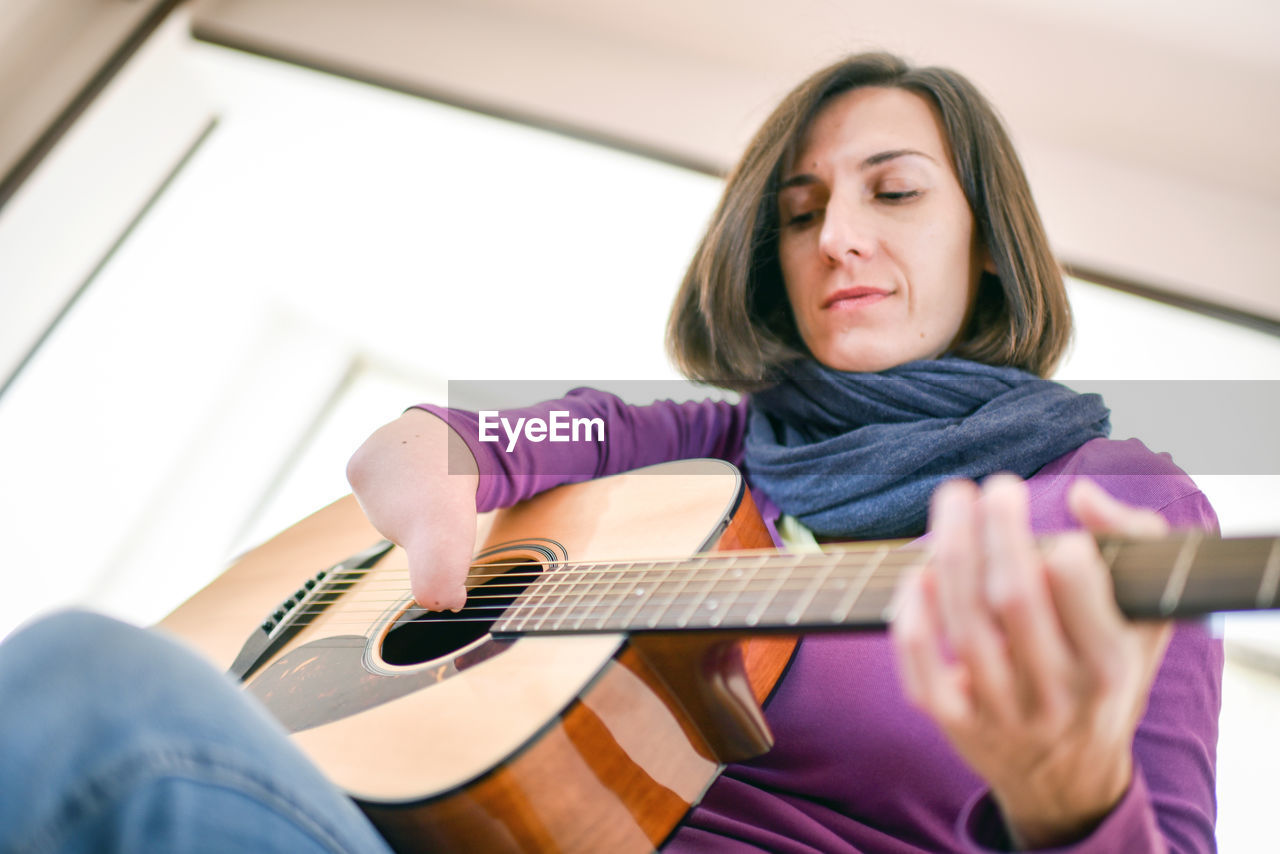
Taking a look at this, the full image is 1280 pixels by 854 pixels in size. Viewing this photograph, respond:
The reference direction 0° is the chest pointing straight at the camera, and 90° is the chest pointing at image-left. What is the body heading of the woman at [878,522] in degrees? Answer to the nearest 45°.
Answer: approximately 45°
